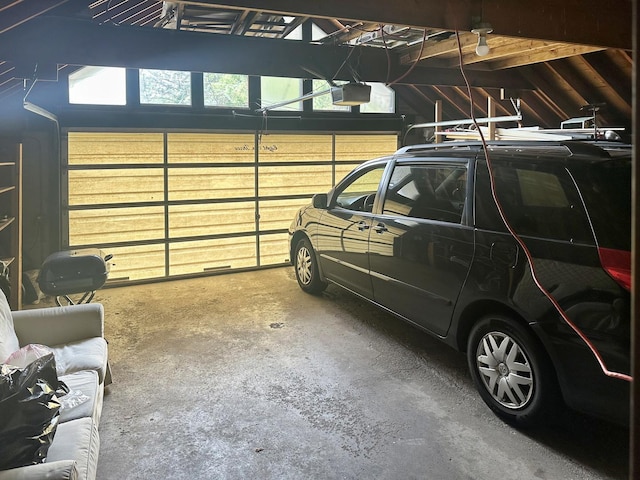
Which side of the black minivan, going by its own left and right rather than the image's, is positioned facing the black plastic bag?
left

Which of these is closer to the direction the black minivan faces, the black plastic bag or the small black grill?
the small black grill

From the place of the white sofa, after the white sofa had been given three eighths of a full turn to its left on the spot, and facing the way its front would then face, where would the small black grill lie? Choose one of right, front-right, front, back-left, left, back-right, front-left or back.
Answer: front-right

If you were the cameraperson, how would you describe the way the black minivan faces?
facing away from the viewer and to the left of the viewer

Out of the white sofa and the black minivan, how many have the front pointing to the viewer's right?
1

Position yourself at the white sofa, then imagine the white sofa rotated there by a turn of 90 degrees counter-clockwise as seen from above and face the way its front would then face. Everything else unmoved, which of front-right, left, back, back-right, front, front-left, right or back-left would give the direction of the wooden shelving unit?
front

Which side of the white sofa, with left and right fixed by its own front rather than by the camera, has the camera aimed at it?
right
